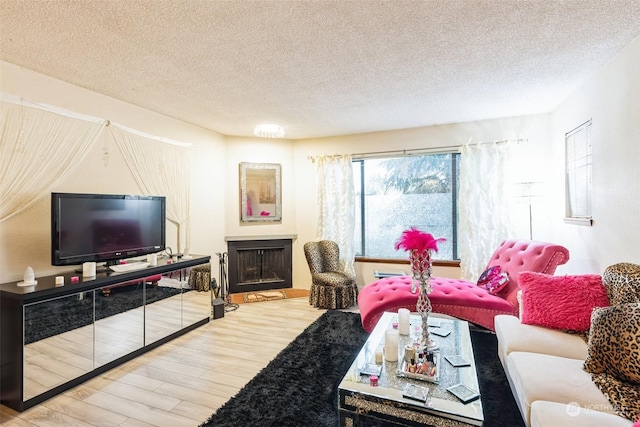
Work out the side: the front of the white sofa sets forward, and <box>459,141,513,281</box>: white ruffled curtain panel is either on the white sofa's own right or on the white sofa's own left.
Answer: on the white sofa's own right

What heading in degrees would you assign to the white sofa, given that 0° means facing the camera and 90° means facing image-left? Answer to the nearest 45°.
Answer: approximately 90°

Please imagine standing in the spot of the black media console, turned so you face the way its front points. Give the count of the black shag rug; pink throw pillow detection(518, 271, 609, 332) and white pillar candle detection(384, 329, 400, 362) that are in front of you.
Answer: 3

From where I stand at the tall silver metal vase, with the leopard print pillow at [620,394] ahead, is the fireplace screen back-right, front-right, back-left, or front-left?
back-left

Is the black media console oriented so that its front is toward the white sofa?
yes

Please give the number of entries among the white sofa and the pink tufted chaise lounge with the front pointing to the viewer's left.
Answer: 2

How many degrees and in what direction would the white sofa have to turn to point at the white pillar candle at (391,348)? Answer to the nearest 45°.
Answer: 0° — it already faces it

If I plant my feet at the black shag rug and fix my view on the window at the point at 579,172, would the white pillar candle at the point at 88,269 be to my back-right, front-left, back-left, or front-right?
back-left

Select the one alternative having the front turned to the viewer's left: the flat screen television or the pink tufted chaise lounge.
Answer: the pink tufted chaise lounge

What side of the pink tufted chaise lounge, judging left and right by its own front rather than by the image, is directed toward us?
left
